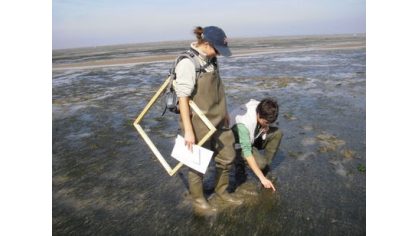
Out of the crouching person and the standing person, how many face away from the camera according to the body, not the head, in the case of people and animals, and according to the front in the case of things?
0

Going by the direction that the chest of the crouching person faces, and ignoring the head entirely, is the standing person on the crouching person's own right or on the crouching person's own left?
on the crouching person's own right

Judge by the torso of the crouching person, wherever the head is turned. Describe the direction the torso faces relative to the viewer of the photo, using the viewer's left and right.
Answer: facing the viewer and to the right of the viewer

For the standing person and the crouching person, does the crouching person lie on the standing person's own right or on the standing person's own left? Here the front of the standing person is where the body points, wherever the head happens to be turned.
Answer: on the standing person's own left

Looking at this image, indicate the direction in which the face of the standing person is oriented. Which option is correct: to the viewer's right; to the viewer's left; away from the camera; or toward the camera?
to the viewer's right
